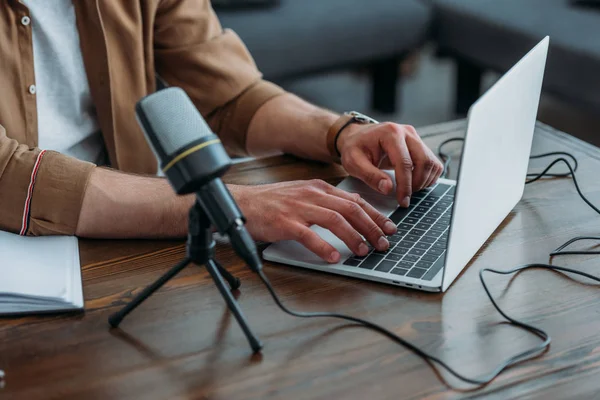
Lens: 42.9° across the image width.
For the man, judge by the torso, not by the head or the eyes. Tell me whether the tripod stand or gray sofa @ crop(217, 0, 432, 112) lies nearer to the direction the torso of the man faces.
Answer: the tripod stand

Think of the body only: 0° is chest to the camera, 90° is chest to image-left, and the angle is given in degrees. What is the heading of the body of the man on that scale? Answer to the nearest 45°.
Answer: approximately 315°

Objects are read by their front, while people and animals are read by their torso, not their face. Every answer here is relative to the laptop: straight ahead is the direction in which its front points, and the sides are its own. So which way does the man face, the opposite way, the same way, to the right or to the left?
the opposite way

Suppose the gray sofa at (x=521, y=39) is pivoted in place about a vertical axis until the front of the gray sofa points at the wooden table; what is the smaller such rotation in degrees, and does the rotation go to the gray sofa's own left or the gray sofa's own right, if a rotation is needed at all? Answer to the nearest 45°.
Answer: approximately 45° to the gray sofa's own left

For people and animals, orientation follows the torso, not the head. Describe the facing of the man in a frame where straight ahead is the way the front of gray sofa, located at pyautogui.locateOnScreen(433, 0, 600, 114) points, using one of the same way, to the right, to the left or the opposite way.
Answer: to the left

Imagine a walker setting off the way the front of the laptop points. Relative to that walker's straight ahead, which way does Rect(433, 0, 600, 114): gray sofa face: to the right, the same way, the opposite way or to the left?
to the left

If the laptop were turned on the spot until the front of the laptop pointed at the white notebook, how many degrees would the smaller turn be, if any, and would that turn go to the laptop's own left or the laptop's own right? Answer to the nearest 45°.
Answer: approximately 45° to the laptop's own left

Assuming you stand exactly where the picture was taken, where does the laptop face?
facing away from the viewer and to the left of the viewer
